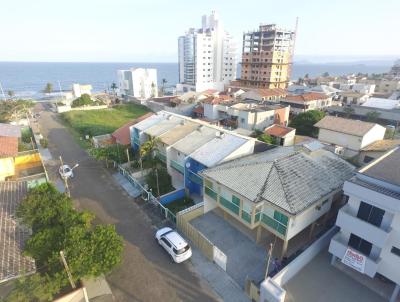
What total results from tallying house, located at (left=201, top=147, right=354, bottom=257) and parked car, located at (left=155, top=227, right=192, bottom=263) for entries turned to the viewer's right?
0

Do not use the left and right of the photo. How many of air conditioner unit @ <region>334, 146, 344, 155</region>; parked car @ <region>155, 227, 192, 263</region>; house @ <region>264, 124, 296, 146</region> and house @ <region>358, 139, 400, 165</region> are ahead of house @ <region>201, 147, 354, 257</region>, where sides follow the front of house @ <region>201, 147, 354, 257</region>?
1

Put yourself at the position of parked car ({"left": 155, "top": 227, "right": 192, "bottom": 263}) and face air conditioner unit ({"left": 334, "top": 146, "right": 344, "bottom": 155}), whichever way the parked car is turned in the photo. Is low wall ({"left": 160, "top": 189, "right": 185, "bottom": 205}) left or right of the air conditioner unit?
left

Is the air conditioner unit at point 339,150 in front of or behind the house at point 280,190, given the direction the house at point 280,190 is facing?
behind

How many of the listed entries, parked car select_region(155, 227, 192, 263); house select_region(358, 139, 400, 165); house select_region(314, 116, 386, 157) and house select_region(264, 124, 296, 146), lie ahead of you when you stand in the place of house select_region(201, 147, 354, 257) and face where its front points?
1

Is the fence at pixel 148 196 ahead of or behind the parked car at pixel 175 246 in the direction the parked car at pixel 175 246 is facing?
ahead

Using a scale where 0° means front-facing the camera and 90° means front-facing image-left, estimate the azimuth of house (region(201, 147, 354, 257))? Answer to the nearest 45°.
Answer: approximately 45°

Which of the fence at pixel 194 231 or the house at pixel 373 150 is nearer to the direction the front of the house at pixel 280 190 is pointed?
the fence
